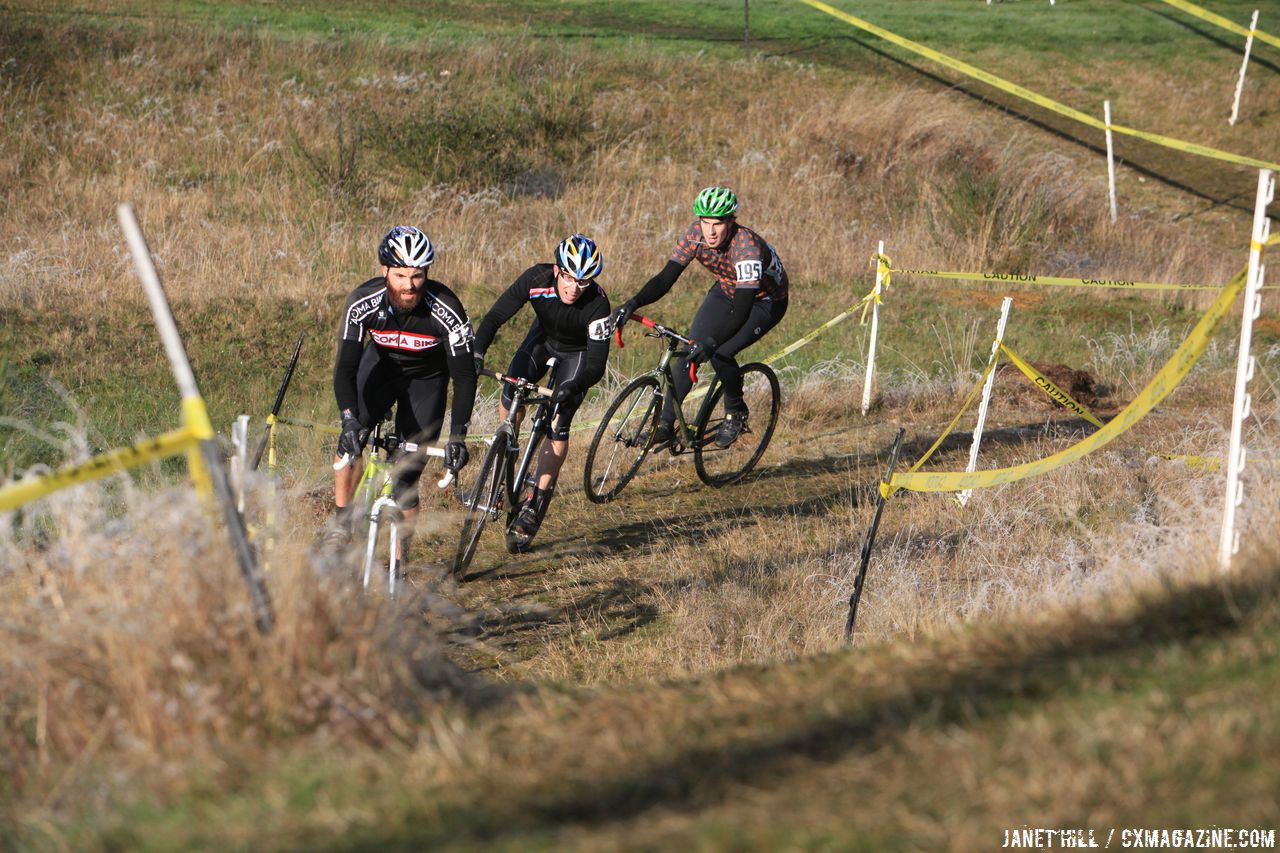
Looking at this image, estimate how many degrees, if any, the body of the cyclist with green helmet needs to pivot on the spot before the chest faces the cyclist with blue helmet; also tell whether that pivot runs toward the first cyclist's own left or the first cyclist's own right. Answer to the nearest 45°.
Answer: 0° — they already face them

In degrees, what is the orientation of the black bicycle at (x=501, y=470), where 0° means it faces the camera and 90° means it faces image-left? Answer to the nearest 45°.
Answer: approximately 45°

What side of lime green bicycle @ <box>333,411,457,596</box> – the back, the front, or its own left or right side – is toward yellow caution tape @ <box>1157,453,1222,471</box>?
left

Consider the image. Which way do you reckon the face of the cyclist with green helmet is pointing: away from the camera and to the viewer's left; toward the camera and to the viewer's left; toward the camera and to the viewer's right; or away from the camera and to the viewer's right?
toward the camera and to the viewer's left

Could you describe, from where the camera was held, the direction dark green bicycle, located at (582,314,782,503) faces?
facing the viewer and to the left of the viewer

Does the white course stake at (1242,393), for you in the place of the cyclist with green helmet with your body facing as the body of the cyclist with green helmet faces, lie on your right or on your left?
on your left

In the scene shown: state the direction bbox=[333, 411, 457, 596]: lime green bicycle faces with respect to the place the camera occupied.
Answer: facing the viewer

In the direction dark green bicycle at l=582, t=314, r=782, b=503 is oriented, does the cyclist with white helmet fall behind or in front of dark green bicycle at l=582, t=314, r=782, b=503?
in front

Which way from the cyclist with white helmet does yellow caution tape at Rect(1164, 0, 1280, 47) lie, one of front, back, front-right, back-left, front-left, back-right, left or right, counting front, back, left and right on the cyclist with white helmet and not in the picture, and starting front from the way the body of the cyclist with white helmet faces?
back-left

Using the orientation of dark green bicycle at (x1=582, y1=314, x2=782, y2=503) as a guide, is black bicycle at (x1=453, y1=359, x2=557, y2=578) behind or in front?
in front

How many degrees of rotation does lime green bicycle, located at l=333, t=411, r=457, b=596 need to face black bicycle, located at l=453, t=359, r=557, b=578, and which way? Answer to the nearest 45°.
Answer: approximately 135° to its left

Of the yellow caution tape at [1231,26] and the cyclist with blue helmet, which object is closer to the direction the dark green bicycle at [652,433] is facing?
the cyclist with blue helmet

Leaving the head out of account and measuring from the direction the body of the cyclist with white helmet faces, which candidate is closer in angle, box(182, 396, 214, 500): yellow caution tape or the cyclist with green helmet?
the yellow caution tape

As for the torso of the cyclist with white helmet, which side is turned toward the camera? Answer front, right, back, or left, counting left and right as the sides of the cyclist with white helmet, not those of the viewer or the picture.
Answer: front
